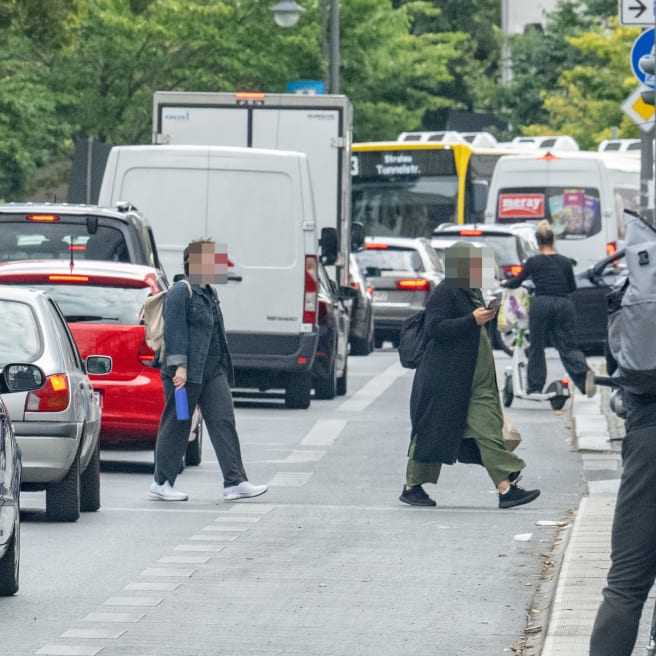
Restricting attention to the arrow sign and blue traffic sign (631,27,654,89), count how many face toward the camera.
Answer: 2

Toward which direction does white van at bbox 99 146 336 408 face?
away from the camera

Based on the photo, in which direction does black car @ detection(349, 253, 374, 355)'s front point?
away from the camera

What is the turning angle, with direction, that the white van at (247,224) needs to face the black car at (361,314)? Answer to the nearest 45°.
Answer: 0° — it already faces it

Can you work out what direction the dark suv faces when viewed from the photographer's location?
facing away from the viewer

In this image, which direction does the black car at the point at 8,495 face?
away from the camera

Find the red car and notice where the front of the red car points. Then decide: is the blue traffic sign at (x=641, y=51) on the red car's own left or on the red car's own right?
on the red car's own right

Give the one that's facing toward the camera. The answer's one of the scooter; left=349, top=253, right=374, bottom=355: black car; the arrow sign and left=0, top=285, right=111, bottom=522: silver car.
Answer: the arrow sign

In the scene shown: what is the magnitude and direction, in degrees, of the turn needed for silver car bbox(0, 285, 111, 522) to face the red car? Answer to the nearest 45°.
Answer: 0° — it already faces it

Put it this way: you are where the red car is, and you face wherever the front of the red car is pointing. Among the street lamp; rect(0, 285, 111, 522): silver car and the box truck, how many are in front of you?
2

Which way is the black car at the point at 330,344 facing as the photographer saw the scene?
facing away from the viewer

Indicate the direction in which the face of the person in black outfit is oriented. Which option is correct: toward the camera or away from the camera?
away from the camera

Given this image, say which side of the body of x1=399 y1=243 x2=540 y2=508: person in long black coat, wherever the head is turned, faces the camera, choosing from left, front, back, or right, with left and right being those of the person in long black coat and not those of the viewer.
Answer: right
